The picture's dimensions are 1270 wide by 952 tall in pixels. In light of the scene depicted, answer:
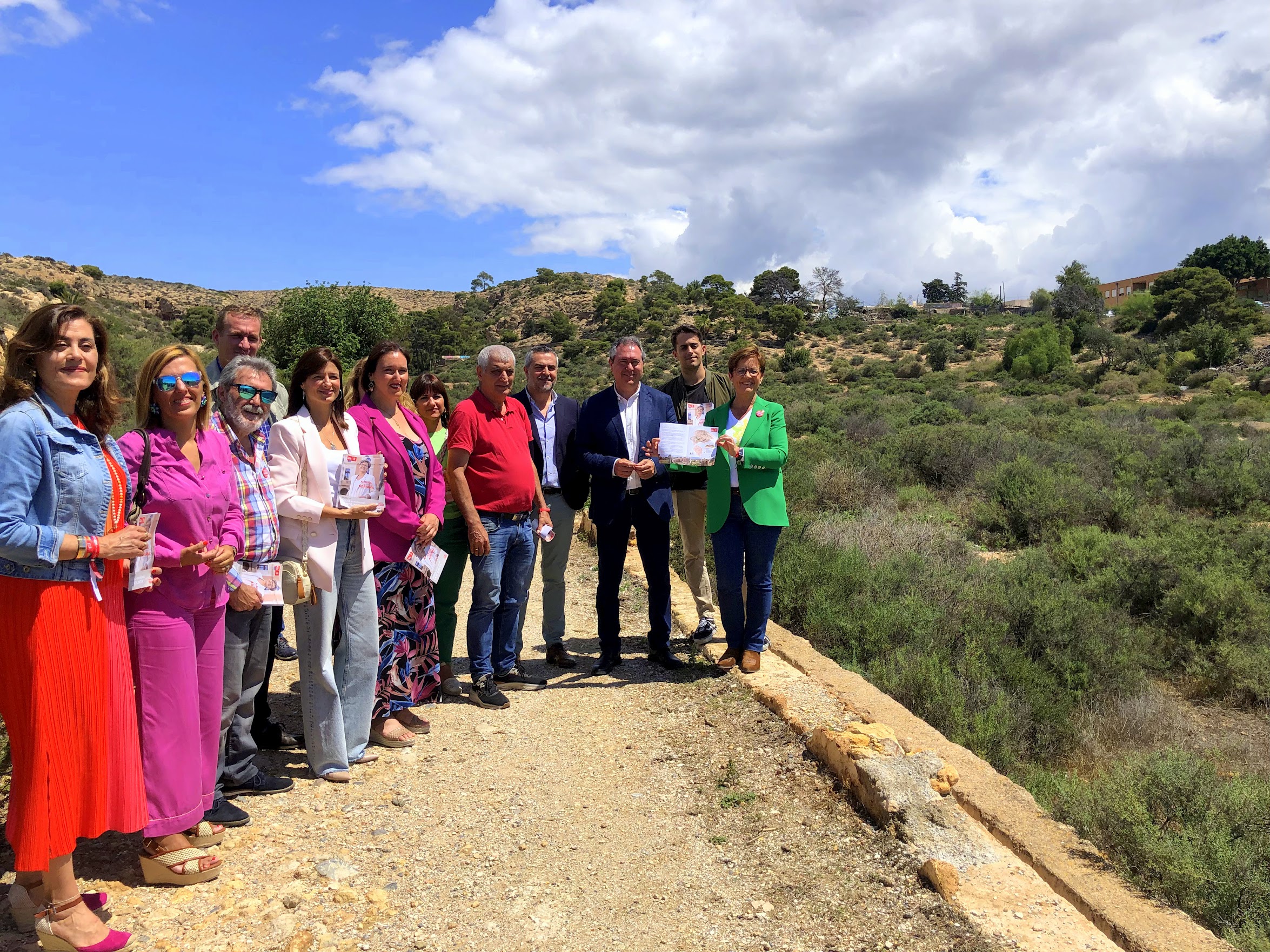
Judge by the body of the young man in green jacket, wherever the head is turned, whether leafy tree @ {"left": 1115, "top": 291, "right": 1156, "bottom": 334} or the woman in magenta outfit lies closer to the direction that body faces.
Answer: the woman in magenta outfit

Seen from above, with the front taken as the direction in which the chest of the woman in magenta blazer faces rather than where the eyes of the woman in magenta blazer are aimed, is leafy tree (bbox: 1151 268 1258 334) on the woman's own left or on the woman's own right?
on the woman's own left

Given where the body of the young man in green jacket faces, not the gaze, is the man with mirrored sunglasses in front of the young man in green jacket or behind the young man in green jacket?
in front

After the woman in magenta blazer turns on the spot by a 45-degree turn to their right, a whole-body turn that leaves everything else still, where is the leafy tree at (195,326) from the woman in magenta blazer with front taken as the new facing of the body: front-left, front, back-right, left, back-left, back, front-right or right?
back

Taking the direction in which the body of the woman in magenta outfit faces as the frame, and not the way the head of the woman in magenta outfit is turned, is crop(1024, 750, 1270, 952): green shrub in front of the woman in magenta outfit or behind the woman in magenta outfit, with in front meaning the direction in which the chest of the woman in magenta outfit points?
in front

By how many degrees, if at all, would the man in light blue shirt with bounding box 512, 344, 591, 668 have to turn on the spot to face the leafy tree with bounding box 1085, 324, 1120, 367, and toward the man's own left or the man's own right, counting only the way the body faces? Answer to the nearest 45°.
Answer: approximately 135° to the man's own left

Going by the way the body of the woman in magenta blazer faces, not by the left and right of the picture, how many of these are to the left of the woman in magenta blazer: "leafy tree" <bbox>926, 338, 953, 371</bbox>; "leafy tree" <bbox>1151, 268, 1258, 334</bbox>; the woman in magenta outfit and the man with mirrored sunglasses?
2

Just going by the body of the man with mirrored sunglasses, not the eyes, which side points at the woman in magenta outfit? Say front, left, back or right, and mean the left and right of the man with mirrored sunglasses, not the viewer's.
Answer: right

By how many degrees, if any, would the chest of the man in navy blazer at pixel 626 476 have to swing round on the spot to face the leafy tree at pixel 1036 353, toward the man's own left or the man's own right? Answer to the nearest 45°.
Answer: approximately 135° to the man's own left
